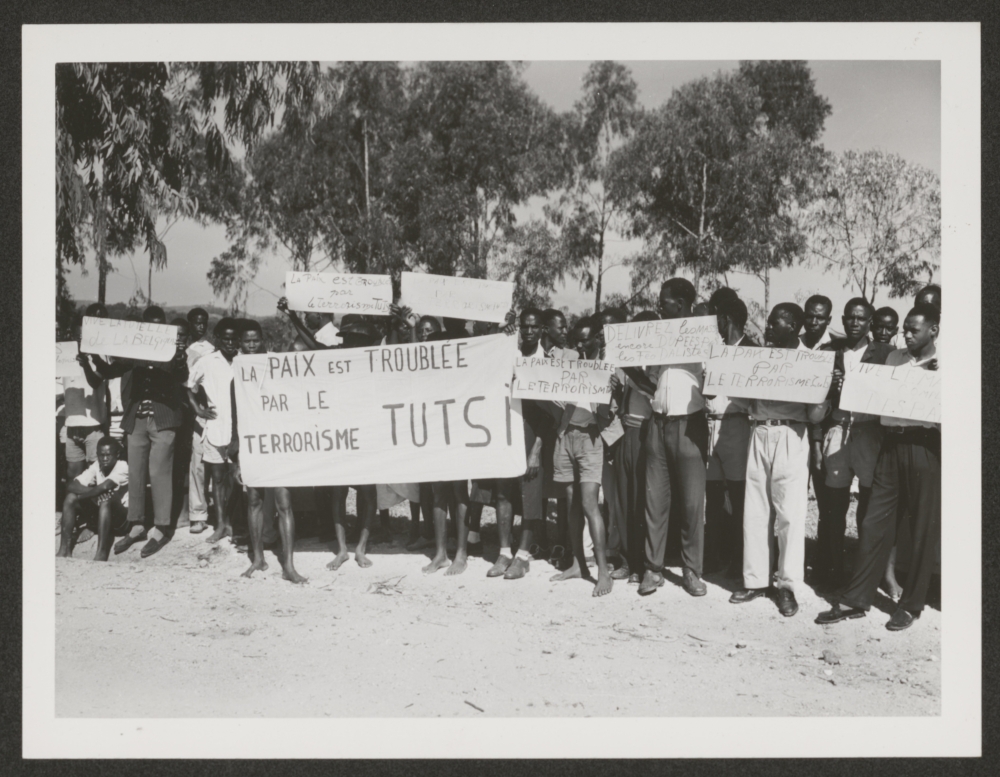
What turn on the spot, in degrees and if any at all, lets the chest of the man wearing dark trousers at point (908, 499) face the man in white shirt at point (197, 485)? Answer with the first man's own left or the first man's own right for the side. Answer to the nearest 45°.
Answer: approximately 45° to the first man's own right

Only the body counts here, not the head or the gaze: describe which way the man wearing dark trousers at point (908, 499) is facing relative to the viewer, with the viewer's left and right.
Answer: facing the viewer and to the left of the viewer

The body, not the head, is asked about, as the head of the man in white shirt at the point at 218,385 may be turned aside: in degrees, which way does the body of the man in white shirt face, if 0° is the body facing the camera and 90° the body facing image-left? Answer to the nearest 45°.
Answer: approximately 315°

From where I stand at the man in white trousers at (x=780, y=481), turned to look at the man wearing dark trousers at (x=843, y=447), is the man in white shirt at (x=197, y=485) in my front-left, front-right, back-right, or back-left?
back-left

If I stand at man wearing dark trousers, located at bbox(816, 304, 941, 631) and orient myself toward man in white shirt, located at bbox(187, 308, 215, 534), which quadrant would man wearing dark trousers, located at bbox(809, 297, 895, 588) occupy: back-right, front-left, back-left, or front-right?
front-right

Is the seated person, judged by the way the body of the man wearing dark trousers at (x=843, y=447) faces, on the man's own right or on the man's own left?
on the man's own right

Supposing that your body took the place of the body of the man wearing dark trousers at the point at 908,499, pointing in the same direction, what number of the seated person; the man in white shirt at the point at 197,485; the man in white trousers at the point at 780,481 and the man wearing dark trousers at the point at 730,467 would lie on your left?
0

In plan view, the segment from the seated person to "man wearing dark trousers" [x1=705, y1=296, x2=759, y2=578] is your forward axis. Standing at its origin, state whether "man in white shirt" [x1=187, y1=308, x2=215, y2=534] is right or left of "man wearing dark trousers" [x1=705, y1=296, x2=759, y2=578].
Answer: left

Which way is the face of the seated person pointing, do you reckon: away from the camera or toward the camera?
toward the camera

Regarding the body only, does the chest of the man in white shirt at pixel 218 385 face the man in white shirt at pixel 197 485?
no

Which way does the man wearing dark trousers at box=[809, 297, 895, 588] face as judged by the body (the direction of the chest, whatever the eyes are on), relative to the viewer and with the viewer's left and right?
facing the viewer

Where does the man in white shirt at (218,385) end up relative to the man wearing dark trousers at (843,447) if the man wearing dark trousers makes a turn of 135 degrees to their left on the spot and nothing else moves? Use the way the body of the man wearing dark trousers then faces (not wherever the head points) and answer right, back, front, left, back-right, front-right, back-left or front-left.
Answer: back-left

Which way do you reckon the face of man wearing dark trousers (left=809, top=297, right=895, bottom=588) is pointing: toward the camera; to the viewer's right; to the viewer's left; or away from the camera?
toward the camera
